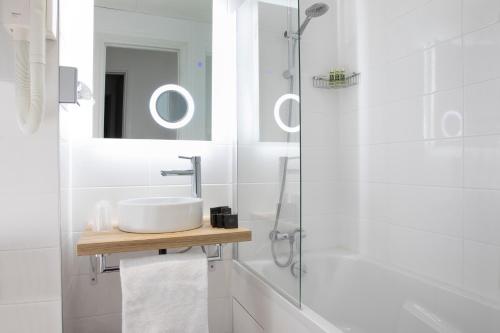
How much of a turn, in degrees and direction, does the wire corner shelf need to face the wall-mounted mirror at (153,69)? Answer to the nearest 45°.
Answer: approximately 45° to its right

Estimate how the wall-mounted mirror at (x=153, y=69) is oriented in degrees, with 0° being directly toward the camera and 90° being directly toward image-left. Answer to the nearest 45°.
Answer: approximately 0°

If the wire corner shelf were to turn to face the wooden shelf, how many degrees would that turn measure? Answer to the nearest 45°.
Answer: approximately 45° to its right

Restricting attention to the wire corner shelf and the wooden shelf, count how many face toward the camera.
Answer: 2

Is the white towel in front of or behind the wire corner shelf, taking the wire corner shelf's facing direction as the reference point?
in front

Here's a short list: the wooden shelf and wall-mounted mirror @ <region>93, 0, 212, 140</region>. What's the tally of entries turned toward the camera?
2
